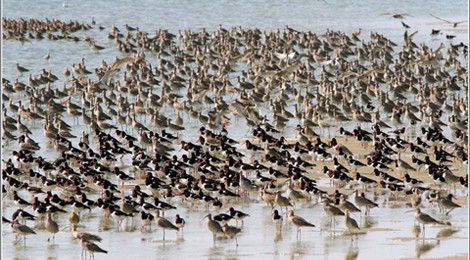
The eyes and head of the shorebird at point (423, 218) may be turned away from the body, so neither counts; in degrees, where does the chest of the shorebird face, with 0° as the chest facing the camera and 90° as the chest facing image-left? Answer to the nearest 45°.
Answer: approximately 90°

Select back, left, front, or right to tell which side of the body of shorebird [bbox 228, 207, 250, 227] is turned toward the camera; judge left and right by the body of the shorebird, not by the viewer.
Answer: left

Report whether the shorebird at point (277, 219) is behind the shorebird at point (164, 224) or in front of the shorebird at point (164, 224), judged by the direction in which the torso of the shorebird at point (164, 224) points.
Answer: behind

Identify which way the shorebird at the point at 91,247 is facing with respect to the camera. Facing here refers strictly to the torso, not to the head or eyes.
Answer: to the viewer's left

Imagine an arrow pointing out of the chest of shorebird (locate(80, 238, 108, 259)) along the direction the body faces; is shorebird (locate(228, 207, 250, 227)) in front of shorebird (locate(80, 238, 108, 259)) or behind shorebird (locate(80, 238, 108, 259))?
behind

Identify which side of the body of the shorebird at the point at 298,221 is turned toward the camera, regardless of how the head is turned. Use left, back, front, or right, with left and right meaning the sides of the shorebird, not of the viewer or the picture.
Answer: left

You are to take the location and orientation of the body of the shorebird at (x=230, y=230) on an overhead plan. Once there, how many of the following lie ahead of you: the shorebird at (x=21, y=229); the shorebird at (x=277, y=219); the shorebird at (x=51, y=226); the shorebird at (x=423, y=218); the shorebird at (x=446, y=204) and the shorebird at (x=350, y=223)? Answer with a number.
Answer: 2

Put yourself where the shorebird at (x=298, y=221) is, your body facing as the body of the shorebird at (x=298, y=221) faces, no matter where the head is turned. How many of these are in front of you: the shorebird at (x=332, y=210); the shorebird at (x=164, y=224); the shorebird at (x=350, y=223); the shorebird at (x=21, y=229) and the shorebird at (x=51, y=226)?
3

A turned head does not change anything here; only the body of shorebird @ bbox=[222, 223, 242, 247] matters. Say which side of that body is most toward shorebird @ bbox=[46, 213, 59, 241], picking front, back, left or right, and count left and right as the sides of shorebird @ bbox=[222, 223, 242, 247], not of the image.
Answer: front

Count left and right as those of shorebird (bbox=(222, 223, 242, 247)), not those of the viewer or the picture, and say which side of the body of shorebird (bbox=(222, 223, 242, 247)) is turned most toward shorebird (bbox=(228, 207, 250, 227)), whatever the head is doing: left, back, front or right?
right
